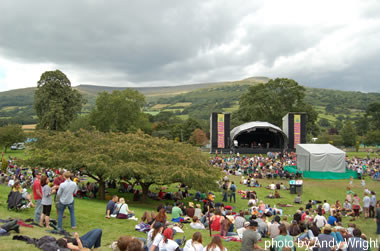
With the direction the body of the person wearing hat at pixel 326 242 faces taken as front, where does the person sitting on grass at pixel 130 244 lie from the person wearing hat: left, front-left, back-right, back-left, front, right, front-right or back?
back-left

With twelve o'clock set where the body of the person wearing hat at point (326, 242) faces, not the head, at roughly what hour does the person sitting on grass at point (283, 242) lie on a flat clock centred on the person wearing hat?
The person sitting on grass is roughly at 8 o'clock from the person wearing hat.

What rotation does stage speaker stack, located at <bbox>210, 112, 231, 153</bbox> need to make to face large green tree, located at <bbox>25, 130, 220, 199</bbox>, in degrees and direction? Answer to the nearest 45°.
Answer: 0° — it already faces it

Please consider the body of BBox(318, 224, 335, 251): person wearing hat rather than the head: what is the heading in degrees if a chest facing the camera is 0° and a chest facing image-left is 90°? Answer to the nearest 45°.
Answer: approximately 180°
